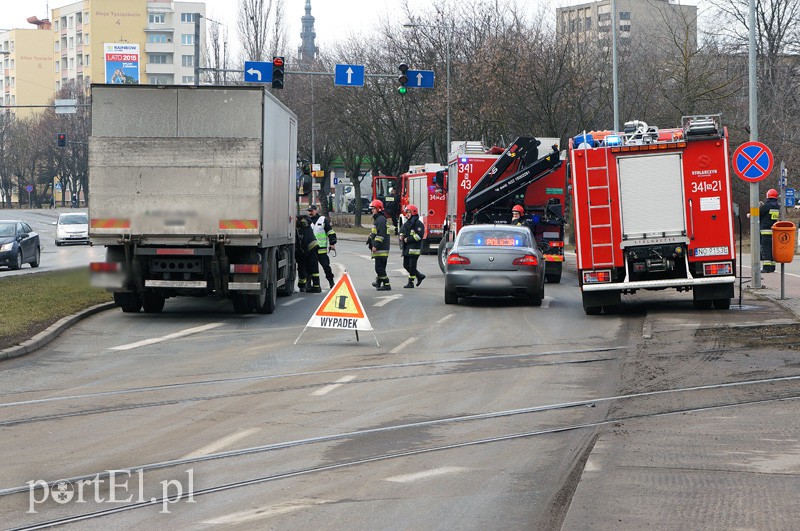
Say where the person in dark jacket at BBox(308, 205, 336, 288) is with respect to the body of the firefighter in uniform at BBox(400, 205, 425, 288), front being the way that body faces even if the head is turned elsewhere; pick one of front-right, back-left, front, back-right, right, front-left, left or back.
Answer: front-right

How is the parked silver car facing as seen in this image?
away from the camera

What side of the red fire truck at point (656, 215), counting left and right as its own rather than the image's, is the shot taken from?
back

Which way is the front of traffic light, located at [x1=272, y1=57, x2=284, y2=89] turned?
toward the camera

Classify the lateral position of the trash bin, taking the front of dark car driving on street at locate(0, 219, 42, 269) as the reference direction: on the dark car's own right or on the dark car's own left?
on the dark car's own left

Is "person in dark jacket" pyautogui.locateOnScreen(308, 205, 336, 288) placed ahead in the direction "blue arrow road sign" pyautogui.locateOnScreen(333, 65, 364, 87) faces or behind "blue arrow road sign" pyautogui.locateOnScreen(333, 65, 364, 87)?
ahead

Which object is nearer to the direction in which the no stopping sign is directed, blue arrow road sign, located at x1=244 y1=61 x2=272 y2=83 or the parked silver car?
the parked silver car

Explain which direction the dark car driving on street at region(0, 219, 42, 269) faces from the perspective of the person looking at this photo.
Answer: facing the viewer and to the left of the viewer

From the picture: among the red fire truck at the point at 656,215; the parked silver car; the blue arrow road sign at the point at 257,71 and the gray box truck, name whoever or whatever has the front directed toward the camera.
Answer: the blue arrow road sign
